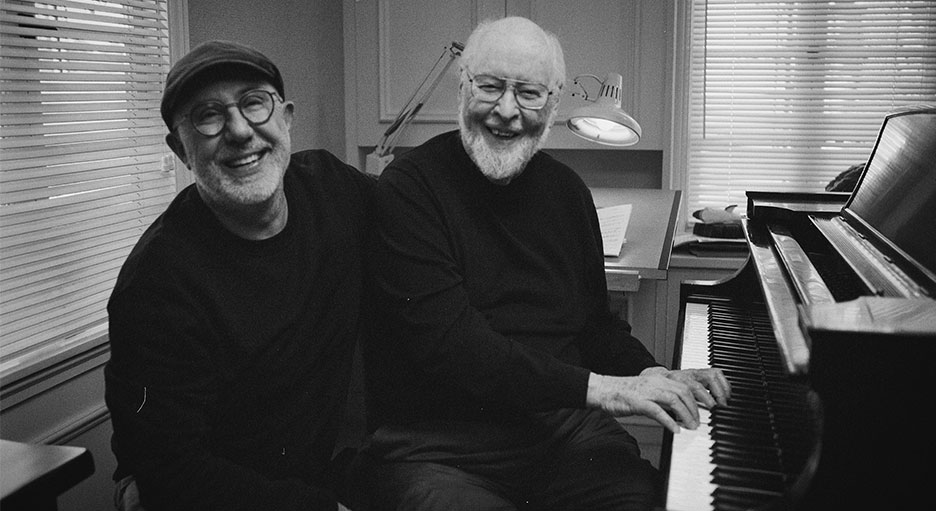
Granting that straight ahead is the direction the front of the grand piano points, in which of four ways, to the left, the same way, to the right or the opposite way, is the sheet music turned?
to the left

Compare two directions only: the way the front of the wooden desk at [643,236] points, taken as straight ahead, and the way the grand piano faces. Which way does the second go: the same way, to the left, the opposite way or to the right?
to the right

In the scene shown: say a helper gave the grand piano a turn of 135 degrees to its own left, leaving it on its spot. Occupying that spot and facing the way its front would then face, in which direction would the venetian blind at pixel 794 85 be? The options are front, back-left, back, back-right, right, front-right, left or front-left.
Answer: back-left

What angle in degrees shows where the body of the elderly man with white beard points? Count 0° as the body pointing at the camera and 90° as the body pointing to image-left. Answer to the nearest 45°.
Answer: approximately 315°

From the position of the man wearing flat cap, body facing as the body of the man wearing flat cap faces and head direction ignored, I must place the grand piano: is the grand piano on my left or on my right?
on my left

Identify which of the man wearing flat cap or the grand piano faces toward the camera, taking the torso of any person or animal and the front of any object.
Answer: the man wearing flat cap

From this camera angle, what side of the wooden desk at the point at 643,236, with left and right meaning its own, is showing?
front

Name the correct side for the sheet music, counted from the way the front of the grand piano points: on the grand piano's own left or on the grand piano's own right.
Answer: on the grand piano's own right

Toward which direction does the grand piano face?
to the viewer's left

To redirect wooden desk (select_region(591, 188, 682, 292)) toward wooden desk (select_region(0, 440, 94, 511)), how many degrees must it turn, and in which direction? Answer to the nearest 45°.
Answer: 0° — it already faces it

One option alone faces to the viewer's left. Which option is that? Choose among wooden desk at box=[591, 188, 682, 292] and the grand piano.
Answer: the grand piano

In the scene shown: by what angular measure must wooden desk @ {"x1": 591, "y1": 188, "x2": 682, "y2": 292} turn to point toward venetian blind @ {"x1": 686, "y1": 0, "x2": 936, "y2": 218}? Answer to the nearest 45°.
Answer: approximately 135° to its left

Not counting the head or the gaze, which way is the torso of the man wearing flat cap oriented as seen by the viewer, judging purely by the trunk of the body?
toward the camera
